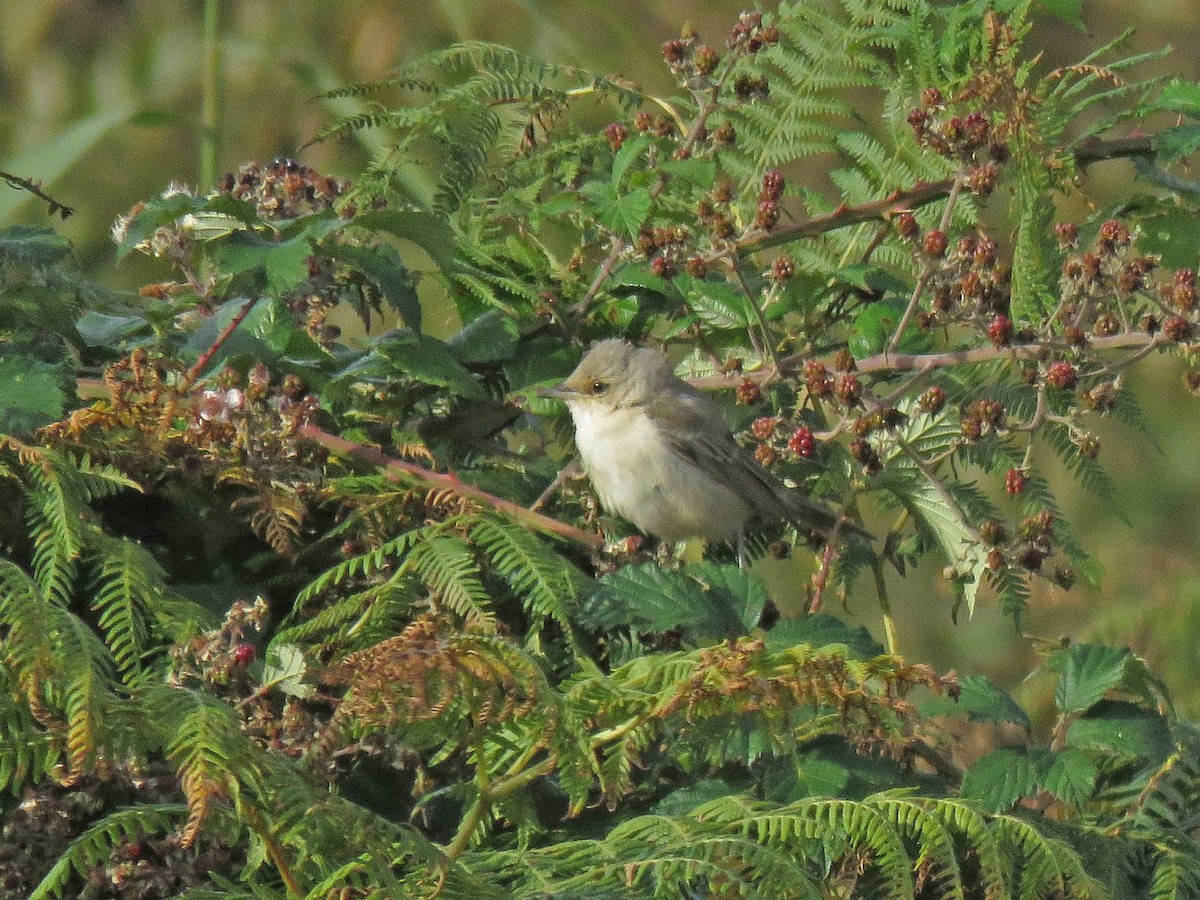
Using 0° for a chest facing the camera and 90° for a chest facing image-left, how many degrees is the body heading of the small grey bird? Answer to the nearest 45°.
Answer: approximately 90°
